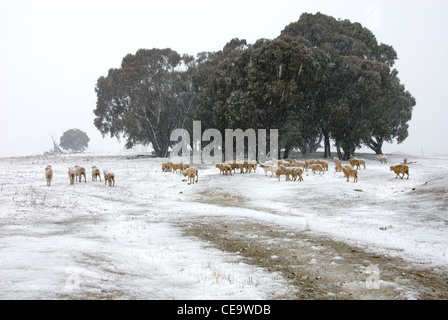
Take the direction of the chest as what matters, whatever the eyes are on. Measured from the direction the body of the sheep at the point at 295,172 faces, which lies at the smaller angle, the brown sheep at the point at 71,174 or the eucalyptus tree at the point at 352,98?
the brown sheep

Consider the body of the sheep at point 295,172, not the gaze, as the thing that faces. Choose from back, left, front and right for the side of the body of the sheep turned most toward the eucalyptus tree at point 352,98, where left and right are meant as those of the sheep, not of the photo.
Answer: right

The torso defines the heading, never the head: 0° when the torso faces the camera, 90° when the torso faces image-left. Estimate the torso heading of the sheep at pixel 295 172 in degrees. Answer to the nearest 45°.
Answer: approximately 90°

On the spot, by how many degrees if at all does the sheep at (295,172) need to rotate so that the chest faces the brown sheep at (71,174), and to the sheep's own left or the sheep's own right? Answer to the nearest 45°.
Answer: approximately 45° to the sheep's own left
